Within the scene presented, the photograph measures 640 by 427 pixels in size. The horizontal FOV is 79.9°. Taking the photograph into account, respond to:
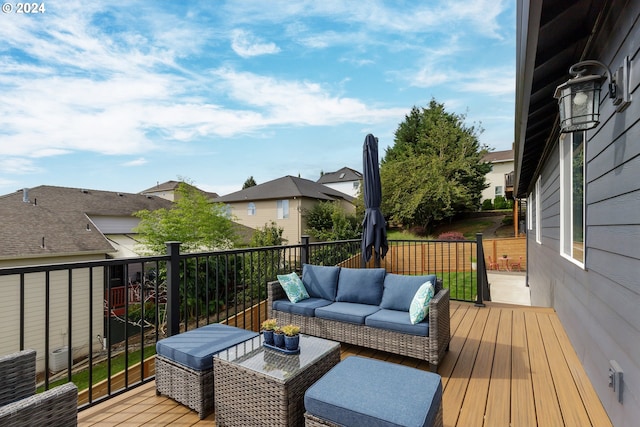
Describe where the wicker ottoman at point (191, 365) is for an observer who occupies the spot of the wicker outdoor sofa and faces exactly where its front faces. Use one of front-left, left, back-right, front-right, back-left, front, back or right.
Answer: front

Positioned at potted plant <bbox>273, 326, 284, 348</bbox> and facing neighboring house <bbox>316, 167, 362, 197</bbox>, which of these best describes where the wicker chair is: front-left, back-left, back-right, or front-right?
back-left

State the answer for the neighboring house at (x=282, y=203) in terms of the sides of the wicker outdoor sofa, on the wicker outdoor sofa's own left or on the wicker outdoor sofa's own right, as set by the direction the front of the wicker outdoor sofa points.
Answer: on the wicker outdoor sofa's own right

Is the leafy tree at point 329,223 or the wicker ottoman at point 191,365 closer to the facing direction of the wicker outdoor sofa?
the wicker ottoman

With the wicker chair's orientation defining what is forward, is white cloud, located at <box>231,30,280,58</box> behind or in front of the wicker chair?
in front

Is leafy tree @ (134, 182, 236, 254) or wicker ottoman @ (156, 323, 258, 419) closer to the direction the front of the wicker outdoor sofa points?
the wicker ottoman

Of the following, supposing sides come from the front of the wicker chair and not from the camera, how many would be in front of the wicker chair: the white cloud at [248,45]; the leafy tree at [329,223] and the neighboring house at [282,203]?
3

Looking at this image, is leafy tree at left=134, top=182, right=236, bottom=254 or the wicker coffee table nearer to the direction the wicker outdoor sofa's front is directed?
the wicker coffee table

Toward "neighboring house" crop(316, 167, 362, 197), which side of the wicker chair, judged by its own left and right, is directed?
front

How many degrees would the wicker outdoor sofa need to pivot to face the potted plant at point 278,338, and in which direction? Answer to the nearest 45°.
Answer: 0° — it already faces it

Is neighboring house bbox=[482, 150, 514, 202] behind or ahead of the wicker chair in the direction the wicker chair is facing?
ahead

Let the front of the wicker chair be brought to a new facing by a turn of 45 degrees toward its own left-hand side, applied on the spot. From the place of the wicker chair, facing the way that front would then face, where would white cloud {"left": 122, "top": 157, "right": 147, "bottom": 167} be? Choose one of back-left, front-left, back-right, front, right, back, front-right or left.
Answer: front

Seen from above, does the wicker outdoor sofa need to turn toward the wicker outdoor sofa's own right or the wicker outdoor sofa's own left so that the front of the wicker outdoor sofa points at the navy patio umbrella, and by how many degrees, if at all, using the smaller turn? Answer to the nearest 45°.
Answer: approximately 135° to the wicker outdoor sofa's own right

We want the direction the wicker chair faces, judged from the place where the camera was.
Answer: facing away from the viewer and to the right of the viewer
